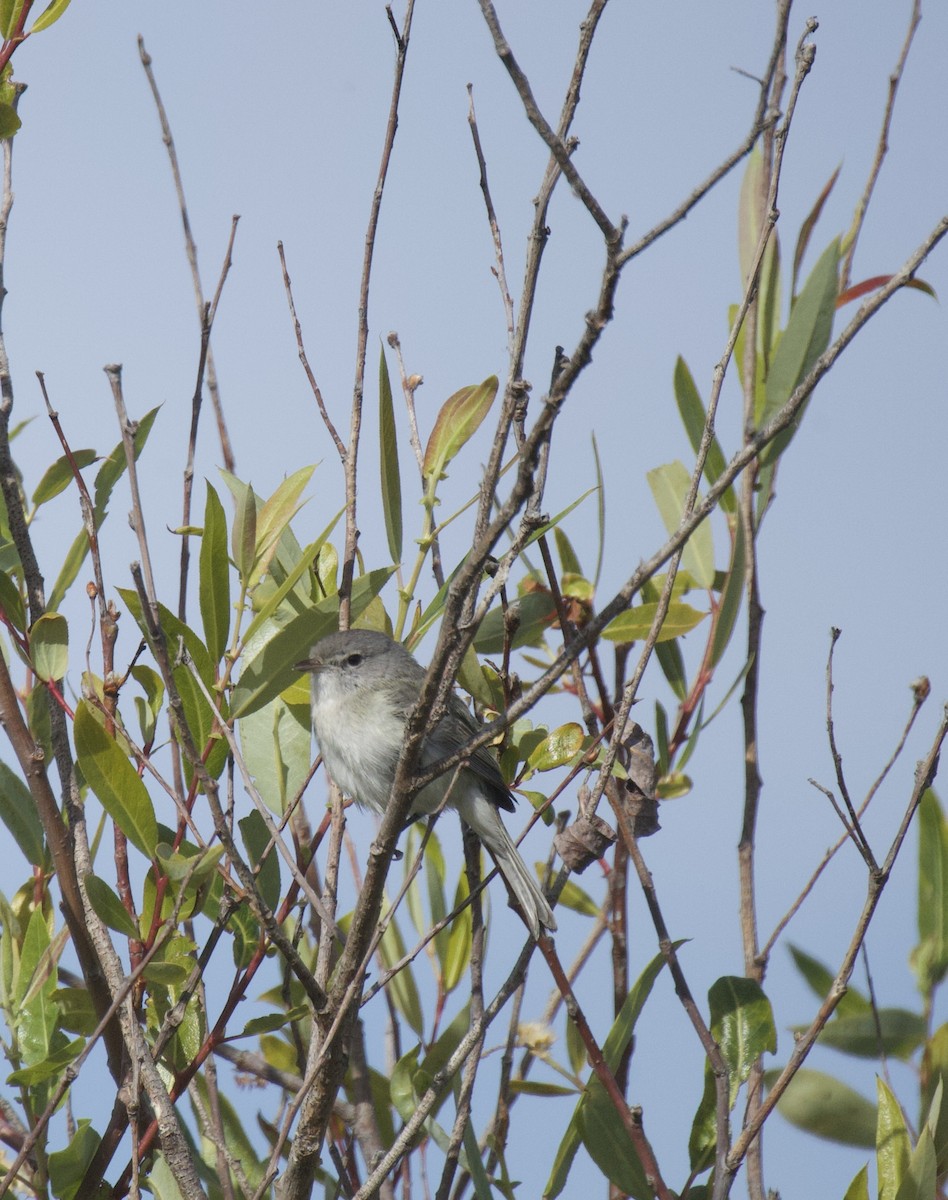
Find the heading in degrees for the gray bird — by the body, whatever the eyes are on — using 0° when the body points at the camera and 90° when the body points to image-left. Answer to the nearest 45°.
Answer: approximately 90°
